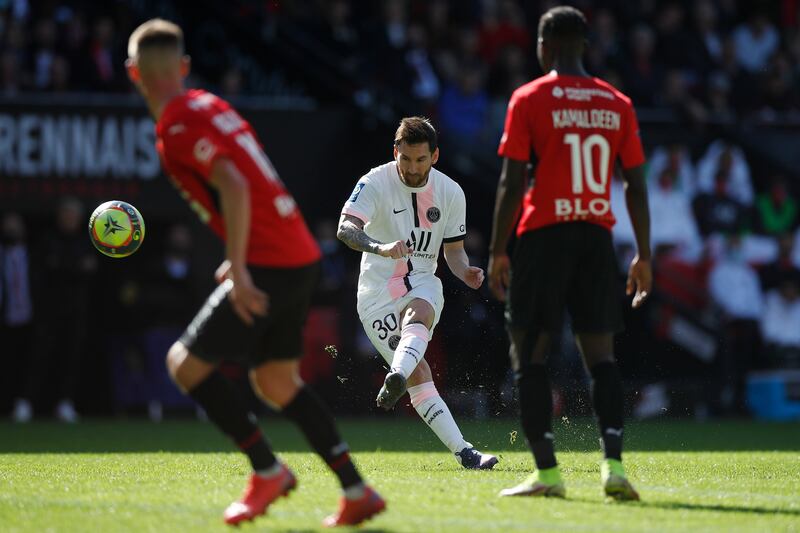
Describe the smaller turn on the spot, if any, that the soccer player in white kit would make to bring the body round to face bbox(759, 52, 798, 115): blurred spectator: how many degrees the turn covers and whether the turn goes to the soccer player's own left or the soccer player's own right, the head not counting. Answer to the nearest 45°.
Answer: approximately 135° to the soccer player's own left

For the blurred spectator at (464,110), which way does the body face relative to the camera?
toward the camera

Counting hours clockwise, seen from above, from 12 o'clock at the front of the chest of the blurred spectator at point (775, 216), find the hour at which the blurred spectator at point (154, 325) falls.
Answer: the blurred spectator at point (154, 325) is roughly at 2 o'clock from the blurred spectator at point (775, 216).

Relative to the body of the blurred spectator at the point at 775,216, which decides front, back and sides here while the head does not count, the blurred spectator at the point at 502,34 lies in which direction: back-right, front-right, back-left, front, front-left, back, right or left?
right

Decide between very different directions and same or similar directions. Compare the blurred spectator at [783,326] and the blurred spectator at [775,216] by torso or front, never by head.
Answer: same or similar directions

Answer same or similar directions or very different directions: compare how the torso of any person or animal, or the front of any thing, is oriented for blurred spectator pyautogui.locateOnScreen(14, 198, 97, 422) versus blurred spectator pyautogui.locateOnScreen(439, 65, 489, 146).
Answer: same or similar directions

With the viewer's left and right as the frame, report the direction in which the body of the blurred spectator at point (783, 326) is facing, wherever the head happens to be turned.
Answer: facing the viewer

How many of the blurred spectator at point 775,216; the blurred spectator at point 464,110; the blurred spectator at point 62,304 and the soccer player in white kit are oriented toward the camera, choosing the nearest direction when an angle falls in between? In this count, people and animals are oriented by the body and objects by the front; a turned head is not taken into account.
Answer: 4

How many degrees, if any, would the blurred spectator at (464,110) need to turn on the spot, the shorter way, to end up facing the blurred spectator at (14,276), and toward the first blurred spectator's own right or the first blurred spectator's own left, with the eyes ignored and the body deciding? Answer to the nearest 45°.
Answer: approximately 90° to the first blurred spectator's own right

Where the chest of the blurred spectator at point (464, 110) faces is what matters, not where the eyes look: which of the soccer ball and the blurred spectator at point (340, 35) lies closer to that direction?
the soccer ball

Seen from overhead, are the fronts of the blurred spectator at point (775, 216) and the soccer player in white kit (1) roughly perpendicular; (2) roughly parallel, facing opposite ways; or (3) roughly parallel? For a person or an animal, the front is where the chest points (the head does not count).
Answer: roughly parallel
